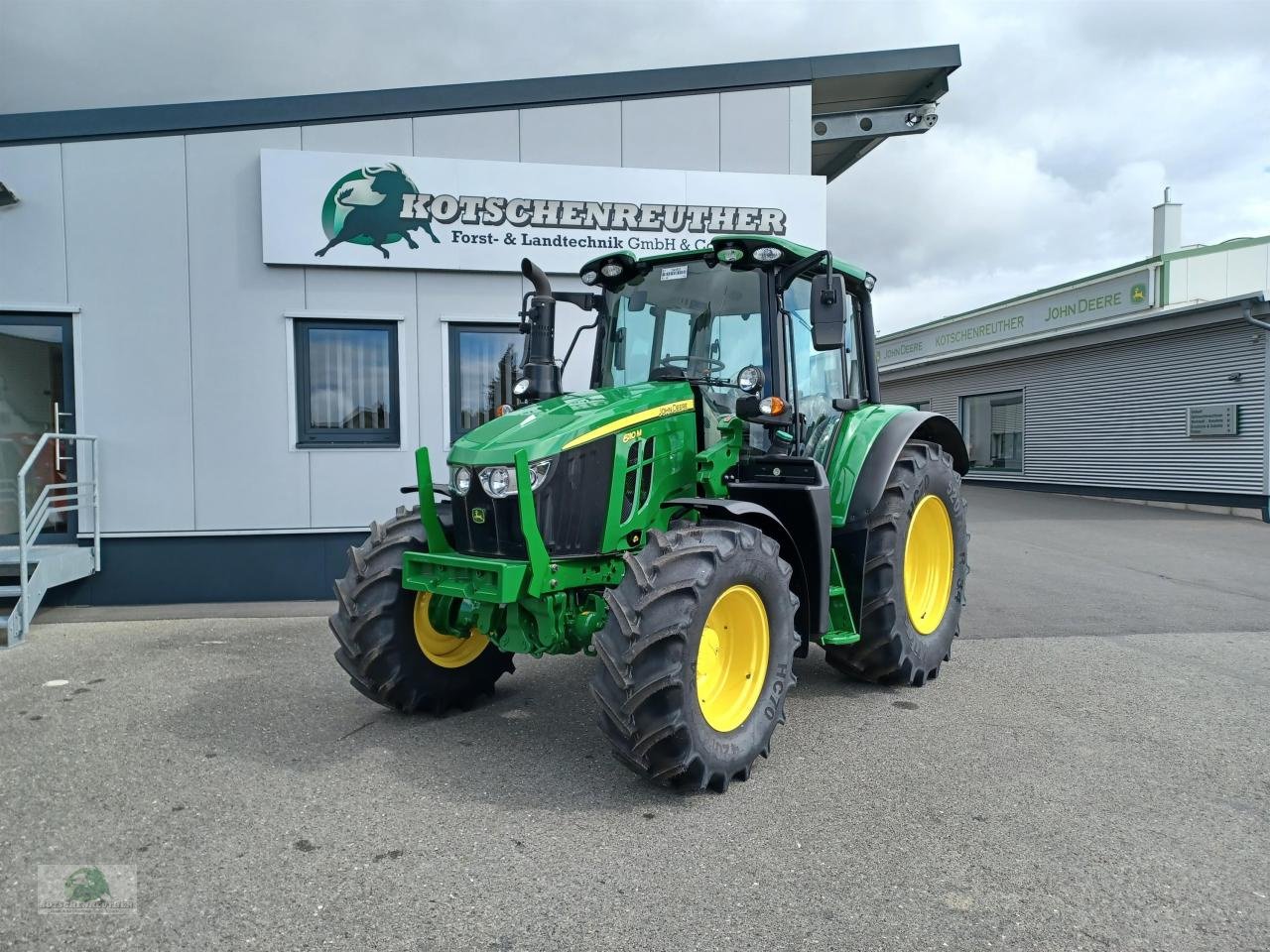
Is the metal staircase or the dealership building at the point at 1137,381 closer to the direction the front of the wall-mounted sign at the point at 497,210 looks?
the metal staircase

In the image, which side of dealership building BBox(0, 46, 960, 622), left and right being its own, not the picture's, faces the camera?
front

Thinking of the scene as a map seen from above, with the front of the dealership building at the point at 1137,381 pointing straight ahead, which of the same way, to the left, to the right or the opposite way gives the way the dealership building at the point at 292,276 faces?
to the left

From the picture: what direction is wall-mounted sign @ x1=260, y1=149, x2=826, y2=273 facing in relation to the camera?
toward the camera

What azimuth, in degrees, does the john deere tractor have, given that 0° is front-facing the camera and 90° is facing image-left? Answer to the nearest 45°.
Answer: approximately 45°

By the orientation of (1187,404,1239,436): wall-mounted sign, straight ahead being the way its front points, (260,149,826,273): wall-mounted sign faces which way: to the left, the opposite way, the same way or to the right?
to the left

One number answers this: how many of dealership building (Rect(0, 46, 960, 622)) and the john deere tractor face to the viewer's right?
0

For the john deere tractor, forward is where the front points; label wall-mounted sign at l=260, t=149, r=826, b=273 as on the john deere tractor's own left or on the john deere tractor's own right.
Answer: on the john deere tractor's own right

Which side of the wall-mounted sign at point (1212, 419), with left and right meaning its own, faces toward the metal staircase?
front

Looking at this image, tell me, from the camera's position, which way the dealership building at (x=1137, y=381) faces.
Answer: facing the viewer and to the left of the viewer

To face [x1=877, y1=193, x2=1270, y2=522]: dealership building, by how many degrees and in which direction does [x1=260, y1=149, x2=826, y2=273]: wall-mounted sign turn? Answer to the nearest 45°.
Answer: approximately 135° to its left

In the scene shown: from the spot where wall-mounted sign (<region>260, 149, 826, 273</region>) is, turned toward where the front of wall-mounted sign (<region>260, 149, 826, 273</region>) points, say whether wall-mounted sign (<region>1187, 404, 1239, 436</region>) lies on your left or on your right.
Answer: on your left

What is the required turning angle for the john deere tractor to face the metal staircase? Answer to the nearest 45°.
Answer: approximately 90° to its right
